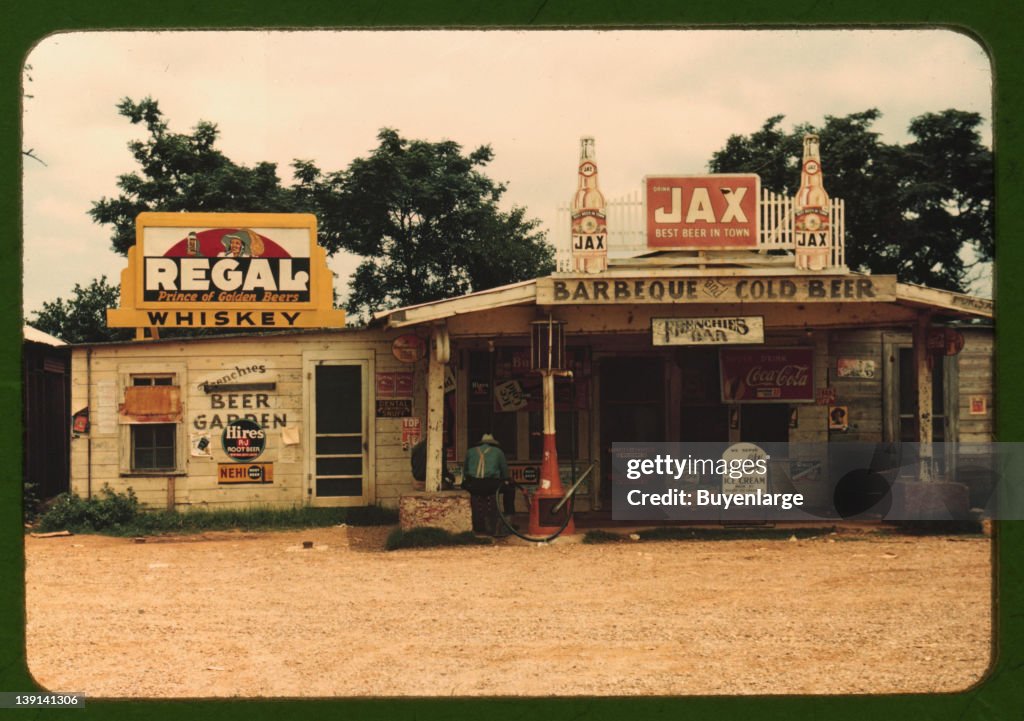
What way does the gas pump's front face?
toward the camera

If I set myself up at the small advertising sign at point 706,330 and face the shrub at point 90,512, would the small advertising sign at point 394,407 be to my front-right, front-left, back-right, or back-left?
front-right

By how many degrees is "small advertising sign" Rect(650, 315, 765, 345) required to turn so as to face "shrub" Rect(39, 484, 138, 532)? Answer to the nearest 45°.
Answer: approximately 90° to its right

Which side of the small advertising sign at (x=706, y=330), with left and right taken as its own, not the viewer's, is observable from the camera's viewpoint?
front

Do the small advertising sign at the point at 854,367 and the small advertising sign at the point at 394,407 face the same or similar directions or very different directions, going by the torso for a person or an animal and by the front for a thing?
same or similar directions

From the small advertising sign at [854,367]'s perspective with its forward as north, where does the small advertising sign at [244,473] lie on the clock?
the small advertising sign at [244,473] is roughly at 2 o'clock from the small advertising sign at [854,367].

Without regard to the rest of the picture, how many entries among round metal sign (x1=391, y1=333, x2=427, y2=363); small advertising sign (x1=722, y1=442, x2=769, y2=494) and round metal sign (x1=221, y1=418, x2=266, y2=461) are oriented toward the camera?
3

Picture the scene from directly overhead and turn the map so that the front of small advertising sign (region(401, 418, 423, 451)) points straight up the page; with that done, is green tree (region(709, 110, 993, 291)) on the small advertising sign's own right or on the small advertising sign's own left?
on the small advertising sign's own left

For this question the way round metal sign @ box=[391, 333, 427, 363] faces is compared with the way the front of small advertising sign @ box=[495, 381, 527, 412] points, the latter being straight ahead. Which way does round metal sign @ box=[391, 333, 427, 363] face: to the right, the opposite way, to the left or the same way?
the same way

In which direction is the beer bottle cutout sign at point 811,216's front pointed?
toward the camera

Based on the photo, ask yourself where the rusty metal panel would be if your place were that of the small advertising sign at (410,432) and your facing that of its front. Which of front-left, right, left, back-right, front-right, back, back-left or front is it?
right

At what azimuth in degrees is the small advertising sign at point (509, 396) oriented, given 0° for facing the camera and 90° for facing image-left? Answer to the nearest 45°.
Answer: approximately 0°

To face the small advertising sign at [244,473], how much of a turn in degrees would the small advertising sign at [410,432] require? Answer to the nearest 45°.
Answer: approximately 90° to its right

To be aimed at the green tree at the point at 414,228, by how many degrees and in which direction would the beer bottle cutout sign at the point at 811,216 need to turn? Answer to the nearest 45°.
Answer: approximately 135° to its right

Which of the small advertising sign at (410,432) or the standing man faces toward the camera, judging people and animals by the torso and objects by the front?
the small advertising sign

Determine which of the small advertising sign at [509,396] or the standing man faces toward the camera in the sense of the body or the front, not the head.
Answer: the small advertising sign
